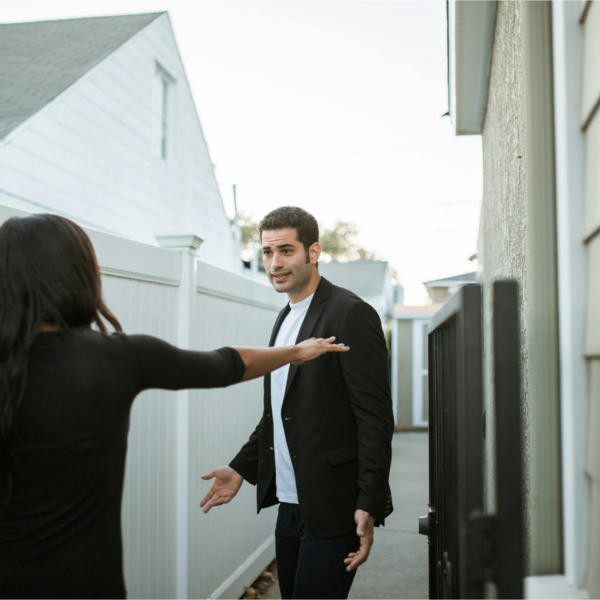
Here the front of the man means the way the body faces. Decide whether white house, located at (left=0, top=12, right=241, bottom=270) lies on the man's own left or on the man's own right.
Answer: on the man's own right

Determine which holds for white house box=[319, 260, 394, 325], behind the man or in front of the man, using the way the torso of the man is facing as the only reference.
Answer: behind

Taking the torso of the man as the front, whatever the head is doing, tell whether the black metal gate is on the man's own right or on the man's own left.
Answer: on the man's own left

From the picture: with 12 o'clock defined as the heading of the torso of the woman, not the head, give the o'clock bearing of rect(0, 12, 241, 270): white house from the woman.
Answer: The white house is roughly at 12 o'clock from the woman.

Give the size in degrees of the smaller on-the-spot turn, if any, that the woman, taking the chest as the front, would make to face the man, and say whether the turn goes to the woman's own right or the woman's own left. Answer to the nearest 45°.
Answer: approximately 45° to the woman's own right

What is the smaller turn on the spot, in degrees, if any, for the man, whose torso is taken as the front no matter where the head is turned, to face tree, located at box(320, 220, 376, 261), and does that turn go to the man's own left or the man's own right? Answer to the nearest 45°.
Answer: approximately 135° to the man's own right

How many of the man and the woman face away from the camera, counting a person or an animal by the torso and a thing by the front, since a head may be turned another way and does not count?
1

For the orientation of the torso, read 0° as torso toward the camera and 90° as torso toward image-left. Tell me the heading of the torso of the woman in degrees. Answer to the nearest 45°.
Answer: approximately 180°

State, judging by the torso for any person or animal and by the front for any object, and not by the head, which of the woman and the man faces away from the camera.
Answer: the woman
